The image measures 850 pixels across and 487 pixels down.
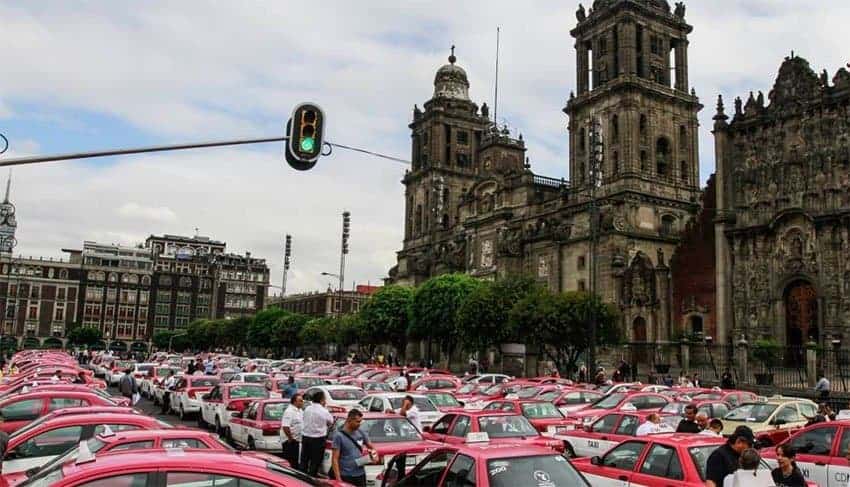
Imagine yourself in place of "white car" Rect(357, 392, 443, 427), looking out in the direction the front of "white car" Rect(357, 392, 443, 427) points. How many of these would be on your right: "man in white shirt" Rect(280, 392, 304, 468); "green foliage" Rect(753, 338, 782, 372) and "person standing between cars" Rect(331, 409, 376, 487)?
1

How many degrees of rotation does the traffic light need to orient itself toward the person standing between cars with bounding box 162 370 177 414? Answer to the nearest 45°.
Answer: approximately 180°

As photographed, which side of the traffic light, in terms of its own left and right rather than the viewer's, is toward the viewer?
front

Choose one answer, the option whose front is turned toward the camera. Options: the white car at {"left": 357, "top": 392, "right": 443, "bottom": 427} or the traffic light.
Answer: the traffic light

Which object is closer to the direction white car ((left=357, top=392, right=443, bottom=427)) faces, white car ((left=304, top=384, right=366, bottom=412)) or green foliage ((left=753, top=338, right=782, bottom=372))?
the white car

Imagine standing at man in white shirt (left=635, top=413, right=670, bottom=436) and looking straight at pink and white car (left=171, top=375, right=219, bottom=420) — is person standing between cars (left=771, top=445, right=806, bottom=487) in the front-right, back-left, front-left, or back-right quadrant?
back-left

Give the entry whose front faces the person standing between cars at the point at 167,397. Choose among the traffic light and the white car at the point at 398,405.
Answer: the white car

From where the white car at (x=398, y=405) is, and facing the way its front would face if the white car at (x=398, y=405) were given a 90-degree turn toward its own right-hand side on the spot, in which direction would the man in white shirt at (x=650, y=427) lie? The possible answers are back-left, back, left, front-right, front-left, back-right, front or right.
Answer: right
